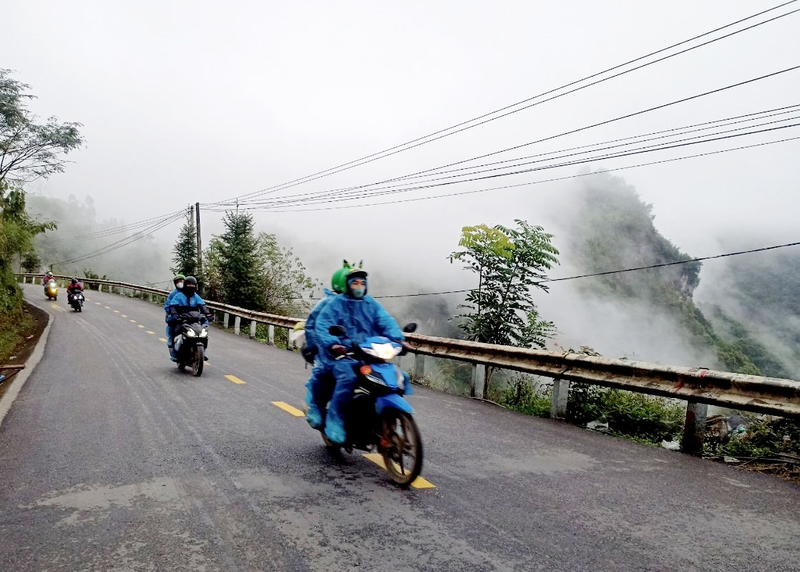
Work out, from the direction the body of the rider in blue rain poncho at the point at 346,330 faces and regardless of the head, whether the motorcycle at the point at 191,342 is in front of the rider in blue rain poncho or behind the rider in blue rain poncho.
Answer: behind

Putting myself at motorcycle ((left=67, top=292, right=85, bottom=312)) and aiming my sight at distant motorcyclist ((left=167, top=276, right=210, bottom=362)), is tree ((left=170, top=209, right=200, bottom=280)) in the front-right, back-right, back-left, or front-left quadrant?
back-left

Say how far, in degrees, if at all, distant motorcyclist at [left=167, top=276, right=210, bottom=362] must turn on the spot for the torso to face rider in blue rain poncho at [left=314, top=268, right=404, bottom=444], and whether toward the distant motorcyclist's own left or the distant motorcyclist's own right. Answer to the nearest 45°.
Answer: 0° — they already face them

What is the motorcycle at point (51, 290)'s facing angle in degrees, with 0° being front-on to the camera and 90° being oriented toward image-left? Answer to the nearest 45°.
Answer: approximately 0°

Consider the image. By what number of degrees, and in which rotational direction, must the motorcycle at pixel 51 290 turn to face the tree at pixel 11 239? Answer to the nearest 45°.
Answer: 0° — it already faces it

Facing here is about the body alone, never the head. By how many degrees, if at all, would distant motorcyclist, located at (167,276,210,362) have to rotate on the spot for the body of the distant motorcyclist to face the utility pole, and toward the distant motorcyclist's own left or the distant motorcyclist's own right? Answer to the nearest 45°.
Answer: approximately 180°

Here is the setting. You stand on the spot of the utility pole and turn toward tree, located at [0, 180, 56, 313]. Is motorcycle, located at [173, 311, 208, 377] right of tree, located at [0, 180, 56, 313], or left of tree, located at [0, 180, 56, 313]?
left

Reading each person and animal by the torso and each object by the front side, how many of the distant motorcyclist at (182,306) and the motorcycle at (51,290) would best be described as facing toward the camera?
2

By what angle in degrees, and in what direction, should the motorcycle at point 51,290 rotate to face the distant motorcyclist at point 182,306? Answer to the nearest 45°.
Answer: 0° — it already faces them

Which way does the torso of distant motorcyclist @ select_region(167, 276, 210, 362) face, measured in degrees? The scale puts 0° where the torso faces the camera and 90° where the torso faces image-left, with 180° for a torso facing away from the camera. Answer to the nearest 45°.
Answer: approximately 0°

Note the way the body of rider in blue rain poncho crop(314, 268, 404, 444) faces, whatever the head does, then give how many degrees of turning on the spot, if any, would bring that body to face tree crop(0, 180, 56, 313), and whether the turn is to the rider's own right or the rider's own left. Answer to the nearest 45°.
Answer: approximately 180°

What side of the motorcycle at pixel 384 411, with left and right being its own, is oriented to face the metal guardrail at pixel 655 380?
left

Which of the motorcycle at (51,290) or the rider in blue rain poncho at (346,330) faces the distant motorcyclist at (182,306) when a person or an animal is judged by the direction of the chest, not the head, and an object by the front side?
the motorcycle
